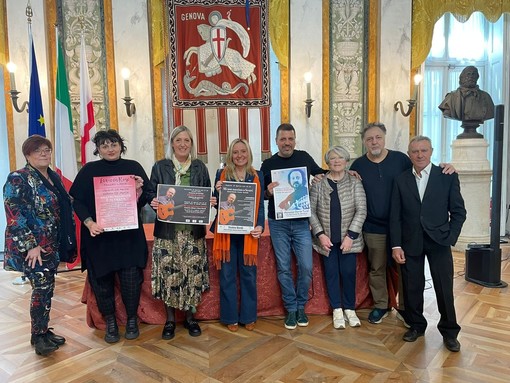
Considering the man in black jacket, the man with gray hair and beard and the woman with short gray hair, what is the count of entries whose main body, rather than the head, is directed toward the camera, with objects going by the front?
3

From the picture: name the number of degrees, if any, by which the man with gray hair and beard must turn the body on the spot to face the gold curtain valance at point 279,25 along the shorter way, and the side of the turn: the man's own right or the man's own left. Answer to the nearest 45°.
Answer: approximately 135° to the man's own right

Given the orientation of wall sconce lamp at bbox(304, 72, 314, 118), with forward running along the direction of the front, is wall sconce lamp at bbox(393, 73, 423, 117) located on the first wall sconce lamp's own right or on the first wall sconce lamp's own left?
on the first wall sconce lamp's own left

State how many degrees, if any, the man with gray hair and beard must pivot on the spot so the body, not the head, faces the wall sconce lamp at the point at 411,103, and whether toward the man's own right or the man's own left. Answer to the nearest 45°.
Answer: approximately 180°

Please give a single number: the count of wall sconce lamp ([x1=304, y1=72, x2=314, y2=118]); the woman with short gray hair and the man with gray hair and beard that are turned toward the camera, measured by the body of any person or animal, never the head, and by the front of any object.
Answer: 3

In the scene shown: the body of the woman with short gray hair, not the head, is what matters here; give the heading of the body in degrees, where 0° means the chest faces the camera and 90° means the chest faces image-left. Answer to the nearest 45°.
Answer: approximately 0°

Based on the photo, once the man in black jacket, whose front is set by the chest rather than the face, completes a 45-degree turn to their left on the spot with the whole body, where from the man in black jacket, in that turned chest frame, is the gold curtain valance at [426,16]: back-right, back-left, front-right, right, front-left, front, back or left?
back-left

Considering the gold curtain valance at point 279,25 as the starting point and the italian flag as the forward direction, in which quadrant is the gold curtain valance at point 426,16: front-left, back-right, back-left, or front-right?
back-left

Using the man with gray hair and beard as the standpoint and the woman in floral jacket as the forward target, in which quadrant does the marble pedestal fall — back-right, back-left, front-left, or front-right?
back-right

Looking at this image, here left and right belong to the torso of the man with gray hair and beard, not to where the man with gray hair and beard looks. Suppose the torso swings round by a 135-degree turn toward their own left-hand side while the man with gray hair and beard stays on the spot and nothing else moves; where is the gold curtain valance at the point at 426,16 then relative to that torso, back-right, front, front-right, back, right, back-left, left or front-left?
front-left
